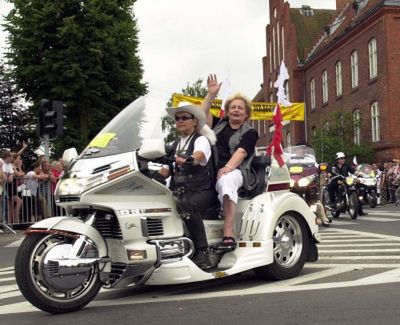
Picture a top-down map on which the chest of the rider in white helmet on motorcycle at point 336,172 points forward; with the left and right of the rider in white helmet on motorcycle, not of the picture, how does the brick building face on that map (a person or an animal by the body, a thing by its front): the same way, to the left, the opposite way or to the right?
to the right

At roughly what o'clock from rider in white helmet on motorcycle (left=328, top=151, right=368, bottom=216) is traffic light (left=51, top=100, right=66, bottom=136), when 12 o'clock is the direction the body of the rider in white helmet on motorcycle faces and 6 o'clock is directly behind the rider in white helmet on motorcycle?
The traffic light is roughly at 4 o'clock from the rider in white helmet on motorcycle.

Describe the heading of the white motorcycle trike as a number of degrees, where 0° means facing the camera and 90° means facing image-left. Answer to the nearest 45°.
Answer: approximately 45°

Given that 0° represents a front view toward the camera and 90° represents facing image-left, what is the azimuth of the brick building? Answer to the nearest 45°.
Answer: approximately 45°

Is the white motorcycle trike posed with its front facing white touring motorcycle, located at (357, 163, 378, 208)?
no

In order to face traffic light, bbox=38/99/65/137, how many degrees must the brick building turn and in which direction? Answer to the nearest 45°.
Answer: approximately 45° to its left

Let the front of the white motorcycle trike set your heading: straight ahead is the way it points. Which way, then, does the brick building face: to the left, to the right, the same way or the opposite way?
the same way

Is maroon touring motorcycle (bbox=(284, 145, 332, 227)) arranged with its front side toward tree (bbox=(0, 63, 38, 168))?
no

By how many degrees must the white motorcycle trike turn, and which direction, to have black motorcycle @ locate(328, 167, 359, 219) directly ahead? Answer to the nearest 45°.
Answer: approximately 180°

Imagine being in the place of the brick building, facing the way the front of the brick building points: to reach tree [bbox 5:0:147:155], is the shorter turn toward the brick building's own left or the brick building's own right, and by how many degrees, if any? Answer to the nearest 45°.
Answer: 0° — it already faces it

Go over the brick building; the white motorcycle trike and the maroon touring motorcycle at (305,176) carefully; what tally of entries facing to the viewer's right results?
0

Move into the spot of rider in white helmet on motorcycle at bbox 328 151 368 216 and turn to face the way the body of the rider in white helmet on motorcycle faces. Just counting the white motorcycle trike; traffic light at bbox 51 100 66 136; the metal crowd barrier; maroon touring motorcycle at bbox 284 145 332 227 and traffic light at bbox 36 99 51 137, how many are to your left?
0

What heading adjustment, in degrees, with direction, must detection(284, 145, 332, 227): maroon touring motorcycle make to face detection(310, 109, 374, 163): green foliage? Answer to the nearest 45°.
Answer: approximately 135° to its right

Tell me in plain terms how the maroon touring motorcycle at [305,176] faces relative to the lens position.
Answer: facing the viewer and to the left of the viewer

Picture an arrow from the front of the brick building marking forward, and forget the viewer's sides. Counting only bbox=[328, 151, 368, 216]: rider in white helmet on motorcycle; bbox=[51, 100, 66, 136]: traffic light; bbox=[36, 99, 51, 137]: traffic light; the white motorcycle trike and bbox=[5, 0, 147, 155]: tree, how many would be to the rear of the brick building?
0
